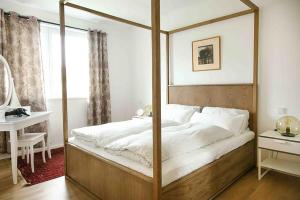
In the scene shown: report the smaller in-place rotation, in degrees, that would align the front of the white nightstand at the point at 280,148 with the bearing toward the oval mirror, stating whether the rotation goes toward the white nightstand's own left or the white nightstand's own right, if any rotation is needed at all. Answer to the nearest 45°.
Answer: approximately 45° to the white nightstand's own right

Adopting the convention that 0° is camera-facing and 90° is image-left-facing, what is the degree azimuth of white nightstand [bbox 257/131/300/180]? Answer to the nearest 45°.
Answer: approximately 45°

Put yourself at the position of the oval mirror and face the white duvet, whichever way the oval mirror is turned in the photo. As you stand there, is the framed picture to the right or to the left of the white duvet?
left

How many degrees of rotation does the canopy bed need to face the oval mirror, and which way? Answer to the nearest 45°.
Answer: approximately 90° to its right

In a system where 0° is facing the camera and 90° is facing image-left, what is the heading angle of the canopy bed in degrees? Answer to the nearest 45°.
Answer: approximately 45°
